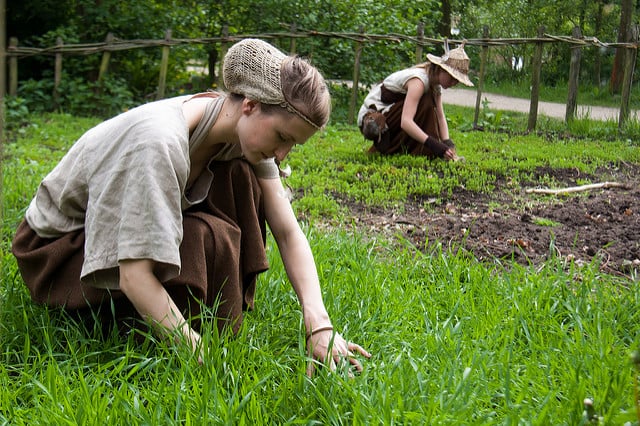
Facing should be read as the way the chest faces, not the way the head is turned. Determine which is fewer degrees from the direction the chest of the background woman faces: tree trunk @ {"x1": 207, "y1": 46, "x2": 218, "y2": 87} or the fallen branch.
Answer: the fallen branch

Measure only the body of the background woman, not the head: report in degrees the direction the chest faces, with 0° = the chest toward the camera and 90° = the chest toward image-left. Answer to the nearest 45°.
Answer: approximately 270°

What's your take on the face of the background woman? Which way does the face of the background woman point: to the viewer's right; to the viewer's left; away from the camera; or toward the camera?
to the viewer's right

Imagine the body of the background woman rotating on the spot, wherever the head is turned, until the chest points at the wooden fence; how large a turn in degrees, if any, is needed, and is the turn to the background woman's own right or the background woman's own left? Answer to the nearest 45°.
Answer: approximately 90° to the background woman's own left

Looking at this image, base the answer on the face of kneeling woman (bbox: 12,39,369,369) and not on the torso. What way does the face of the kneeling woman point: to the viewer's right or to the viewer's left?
to the viewer's right

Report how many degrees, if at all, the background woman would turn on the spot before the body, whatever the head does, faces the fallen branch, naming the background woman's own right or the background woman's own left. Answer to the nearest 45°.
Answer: approximately 45° to the background woman's own right

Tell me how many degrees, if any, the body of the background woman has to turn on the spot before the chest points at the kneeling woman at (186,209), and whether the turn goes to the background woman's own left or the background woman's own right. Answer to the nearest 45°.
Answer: approximately 90° to the background woman's own right
